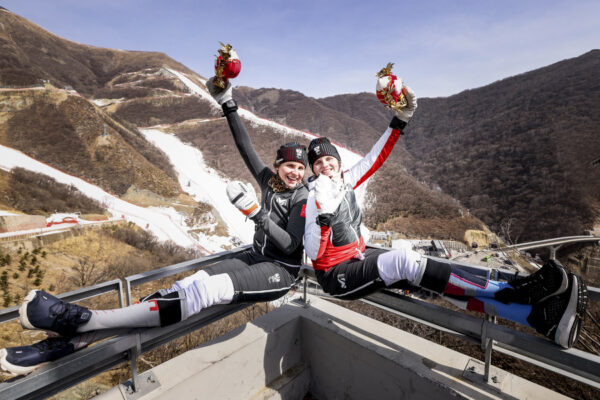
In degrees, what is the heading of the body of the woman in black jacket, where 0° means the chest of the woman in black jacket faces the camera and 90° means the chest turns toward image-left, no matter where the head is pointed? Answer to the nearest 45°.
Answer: approximately 45°

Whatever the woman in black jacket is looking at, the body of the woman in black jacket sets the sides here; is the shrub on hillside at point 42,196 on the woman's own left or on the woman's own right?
on the woman's own right

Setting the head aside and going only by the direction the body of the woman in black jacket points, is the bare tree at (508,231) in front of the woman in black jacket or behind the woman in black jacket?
behind

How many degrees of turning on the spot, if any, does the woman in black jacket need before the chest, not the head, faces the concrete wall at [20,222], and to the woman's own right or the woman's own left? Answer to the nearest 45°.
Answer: approximately 135° to the woman's own right
